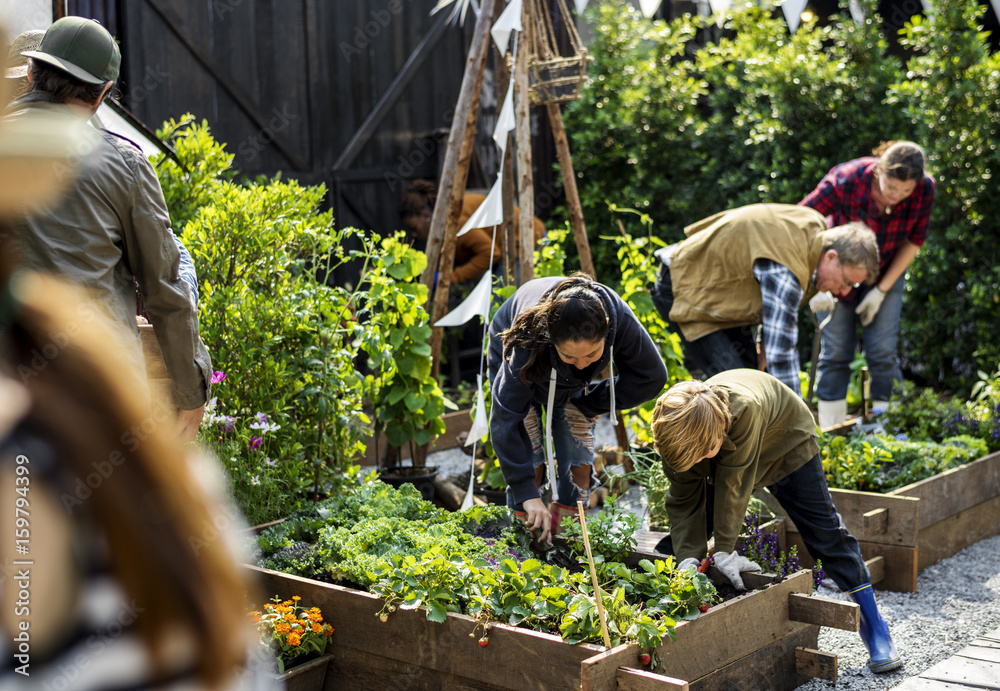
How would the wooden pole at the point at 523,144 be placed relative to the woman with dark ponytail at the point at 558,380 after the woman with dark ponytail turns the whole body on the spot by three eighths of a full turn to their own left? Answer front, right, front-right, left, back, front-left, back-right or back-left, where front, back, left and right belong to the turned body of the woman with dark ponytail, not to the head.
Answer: front-left

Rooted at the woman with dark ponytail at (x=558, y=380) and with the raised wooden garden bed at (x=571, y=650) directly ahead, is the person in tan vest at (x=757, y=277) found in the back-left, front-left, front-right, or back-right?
back-left

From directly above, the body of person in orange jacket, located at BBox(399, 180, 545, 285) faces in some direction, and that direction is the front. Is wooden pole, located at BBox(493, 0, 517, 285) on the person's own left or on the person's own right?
on the person's own left

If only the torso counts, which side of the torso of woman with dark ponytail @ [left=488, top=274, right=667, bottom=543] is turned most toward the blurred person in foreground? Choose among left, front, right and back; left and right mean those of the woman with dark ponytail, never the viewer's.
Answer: front

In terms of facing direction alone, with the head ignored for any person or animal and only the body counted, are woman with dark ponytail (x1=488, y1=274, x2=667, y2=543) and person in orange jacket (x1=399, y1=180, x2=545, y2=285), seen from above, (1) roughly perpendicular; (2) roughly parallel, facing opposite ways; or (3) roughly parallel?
roughly perpendicular

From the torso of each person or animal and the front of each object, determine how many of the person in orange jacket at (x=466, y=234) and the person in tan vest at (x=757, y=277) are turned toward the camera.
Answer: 0

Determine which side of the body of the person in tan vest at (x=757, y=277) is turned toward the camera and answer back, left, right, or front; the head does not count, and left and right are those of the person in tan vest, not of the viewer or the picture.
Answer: right

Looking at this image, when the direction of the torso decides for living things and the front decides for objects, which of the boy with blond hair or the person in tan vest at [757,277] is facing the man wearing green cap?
the boy with blond hair

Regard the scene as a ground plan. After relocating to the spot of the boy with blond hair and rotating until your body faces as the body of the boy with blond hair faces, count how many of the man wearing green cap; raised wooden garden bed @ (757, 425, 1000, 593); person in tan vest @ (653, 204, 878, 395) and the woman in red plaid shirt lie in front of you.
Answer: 1

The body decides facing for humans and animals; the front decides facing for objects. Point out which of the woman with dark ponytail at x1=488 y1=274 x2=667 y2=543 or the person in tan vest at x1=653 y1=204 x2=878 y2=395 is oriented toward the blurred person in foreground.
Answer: the woman with dark ponytail

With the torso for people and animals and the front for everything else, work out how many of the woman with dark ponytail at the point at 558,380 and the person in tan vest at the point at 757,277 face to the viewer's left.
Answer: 0

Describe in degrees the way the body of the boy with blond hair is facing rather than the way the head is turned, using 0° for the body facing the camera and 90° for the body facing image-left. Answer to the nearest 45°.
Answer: approximately 45°

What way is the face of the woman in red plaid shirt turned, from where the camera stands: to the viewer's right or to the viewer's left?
to the viewer's left

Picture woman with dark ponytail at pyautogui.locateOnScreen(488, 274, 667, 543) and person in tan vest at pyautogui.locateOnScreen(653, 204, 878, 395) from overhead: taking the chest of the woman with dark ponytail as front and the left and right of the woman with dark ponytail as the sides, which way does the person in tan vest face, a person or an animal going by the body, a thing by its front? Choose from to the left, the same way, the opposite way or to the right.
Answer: to the left
